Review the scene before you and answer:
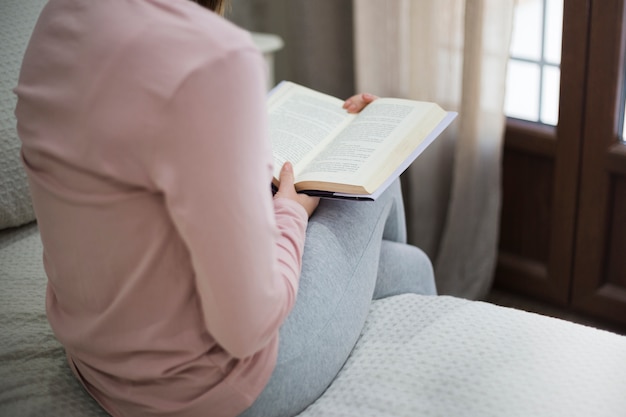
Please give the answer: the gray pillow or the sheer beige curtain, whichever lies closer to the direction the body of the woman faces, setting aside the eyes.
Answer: the sheer beige curtain

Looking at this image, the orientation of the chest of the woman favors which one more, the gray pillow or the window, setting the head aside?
the window

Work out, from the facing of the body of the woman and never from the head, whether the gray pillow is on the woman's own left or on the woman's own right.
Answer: on the woman's own left

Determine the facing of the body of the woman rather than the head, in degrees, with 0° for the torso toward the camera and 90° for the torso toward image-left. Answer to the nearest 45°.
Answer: approximately 225°

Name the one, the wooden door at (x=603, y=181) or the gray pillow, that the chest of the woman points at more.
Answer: the wooden door

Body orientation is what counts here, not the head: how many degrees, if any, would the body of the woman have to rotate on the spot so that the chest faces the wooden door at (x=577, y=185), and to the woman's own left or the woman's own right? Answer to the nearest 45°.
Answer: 0° — they already face it
